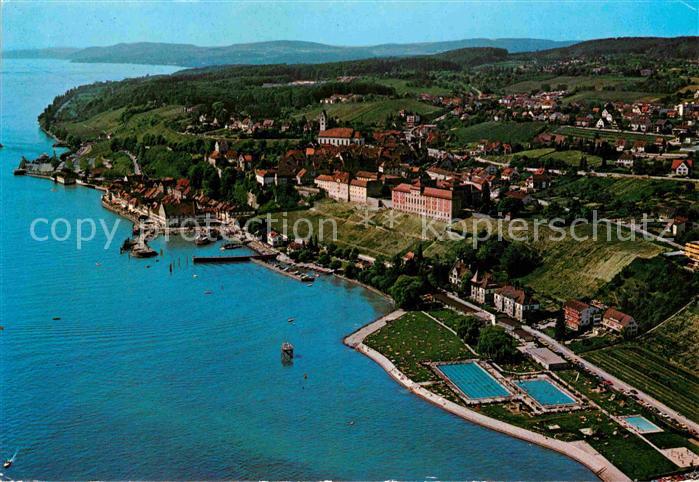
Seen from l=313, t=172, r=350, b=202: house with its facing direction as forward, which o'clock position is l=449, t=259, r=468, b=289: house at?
l=449, t=259, r=468, b=289: house is roughly at 10 o'clock from l=313, t=172, r=350, b=202: house.

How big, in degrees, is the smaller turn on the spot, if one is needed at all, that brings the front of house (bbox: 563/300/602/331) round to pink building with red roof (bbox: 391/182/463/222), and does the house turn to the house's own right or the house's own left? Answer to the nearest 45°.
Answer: approximately 90° to the house's own right

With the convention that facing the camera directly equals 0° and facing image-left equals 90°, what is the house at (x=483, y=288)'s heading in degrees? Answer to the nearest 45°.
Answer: approximately 45°

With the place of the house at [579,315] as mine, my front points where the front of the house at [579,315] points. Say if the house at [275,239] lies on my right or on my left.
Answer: on my right

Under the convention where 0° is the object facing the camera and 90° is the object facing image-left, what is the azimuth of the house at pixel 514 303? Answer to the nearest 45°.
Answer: approximately 45°
